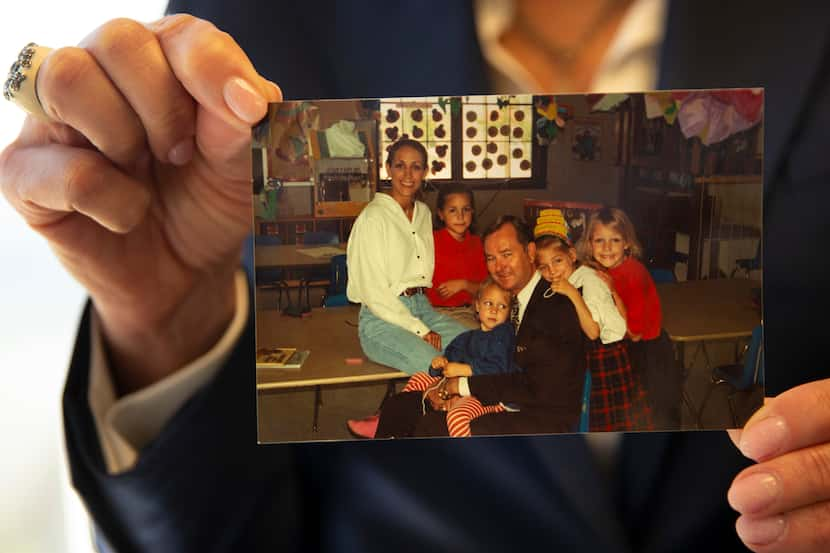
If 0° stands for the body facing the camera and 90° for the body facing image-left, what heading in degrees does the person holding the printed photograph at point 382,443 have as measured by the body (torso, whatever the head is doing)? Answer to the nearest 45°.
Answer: approximately 0°
